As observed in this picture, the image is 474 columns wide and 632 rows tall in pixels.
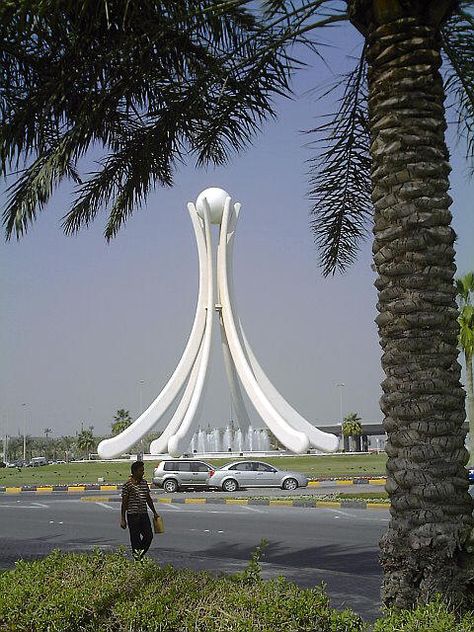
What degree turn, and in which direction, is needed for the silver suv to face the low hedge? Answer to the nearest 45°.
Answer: approximately 90° to its right

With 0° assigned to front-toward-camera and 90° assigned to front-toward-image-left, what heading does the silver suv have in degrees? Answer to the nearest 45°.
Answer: approximately 270°

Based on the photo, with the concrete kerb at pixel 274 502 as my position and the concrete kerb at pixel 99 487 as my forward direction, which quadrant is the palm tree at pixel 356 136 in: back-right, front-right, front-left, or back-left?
back-left

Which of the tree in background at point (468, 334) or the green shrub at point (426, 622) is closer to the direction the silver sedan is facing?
the tree in background

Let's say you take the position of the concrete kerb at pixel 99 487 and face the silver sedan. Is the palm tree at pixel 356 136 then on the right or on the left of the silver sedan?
right

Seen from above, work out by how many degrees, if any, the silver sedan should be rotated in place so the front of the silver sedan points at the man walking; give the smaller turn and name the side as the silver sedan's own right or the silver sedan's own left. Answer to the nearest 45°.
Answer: approximately 90° to the silver sedan's own right

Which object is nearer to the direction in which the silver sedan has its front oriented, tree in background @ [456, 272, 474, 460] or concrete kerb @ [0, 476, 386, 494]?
the tree in background

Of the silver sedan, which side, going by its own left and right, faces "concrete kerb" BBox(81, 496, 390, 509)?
right

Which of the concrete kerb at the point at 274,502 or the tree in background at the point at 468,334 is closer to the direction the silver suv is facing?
the tree in background

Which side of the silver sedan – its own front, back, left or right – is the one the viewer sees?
right
